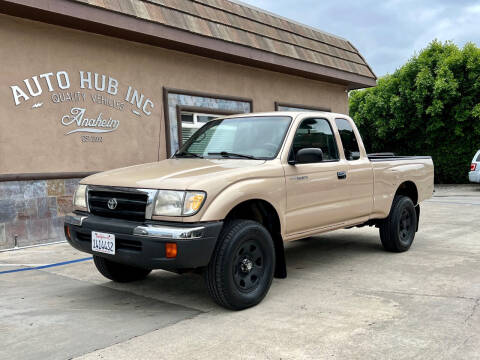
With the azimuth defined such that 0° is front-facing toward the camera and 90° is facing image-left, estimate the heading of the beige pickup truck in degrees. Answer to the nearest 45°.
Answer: approximately 45°

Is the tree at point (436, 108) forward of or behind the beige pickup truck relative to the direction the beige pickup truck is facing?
behind

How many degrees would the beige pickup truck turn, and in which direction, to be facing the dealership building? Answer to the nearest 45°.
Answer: approximately 90° to its right

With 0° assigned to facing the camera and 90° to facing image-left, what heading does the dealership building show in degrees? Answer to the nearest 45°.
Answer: approximately 315°

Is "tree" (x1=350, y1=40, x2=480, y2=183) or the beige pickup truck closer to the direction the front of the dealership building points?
the beige pickup truck

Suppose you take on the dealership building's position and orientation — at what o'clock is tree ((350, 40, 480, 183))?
The tree is roughly at 9 o'clock from the dealership building.

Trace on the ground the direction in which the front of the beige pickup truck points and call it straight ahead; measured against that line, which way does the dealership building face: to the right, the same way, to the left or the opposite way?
to the left
